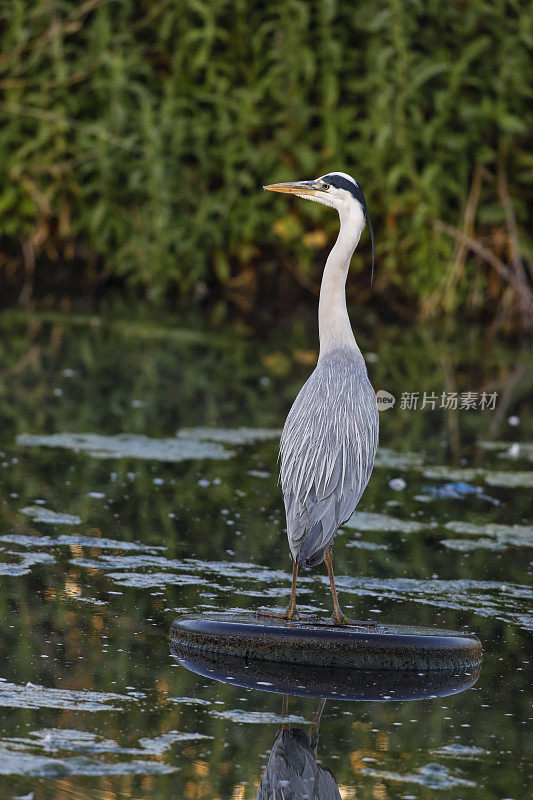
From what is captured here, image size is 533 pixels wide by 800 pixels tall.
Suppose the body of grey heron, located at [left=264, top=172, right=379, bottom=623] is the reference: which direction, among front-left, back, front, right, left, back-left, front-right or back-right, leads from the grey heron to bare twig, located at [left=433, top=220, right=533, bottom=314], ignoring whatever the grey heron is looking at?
front

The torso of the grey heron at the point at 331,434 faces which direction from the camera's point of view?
away from the camera
